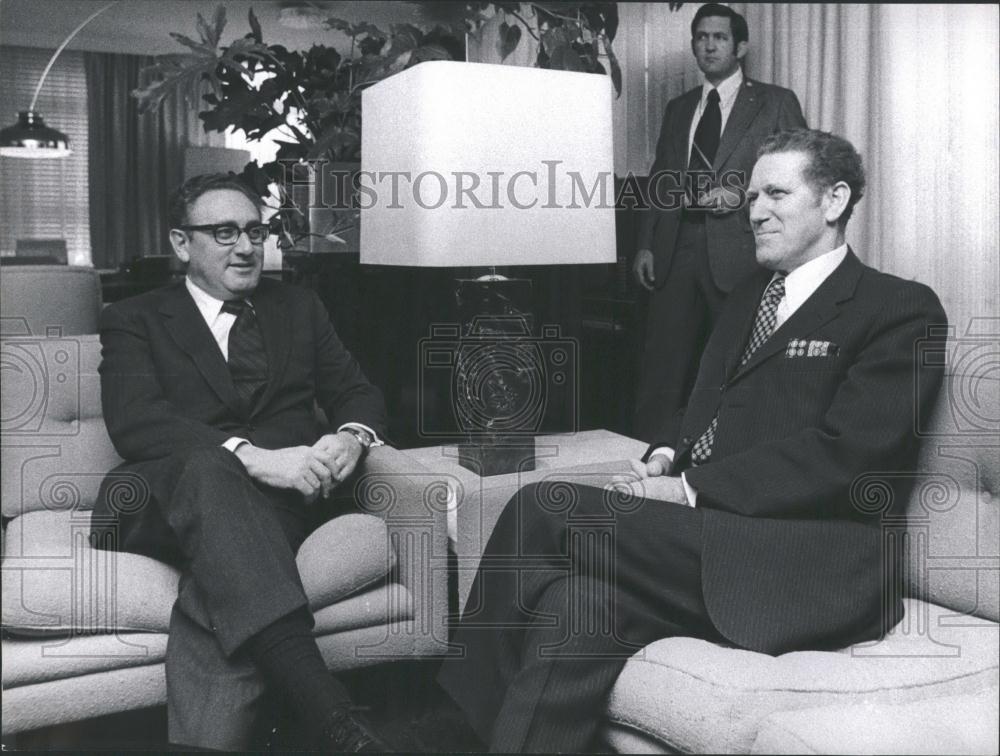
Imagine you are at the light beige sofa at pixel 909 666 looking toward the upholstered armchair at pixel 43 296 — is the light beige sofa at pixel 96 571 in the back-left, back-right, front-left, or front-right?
front-left

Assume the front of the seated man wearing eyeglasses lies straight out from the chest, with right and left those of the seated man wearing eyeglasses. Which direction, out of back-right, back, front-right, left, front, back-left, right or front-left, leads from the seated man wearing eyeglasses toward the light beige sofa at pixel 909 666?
front

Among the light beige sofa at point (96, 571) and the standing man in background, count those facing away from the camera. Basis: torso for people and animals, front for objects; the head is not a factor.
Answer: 0

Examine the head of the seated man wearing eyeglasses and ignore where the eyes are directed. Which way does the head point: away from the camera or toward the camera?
toward the camera

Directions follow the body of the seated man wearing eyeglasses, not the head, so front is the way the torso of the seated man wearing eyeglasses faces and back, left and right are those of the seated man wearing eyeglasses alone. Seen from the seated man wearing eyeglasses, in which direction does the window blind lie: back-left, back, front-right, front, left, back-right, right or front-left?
back-left

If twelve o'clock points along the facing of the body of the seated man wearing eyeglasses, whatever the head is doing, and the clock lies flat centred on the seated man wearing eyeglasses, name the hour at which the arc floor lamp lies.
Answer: The arc floor lamp is roughly at 7 o'clock from the seated man wearing eyeglasses.

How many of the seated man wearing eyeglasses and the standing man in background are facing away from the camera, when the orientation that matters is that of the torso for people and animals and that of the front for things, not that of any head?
0

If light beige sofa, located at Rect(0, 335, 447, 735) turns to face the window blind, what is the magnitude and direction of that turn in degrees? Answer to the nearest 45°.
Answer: approximately 135° to its left

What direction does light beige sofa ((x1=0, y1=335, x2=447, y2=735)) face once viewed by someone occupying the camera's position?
facing the viewer and to the right of the viewer

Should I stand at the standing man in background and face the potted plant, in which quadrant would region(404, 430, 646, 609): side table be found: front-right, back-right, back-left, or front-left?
front-left

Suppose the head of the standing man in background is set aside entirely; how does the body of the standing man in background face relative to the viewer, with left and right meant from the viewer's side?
facing the viewer and to the left of the viewer

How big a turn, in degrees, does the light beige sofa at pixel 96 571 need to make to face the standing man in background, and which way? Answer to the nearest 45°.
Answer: approximately 90° to its left
